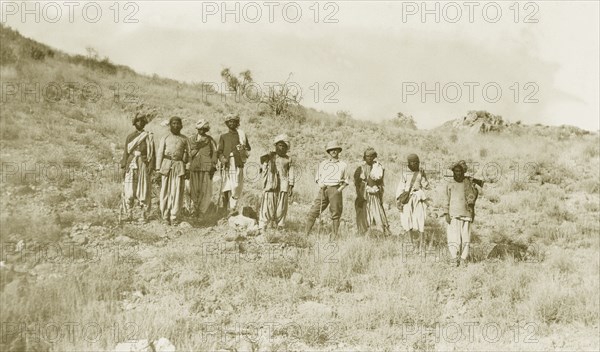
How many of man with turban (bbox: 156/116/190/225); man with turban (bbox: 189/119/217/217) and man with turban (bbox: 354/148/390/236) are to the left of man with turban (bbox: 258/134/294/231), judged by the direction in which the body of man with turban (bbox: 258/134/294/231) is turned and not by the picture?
1

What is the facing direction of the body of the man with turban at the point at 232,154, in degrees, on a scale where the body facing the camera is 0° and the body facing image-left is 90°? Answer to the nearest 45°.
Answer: approximately 0°

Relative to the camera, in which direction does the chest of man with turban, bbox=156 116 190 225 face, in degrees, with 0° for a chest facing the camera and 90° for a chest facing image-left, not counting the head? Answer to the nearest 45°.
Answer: approximately 0°

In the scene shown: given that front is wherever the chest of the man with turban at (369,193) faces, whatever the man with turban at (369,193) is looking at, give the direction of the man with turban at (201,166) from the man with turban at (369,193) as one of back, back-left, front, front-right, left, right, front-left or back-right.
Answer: right

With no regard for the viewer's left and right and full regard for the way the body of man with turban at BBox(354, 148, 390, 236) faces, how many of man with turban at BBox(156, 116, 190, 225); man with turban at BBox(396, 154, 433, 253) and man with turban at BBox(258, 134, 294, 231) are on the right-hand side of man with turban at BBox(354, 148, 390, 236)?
2
